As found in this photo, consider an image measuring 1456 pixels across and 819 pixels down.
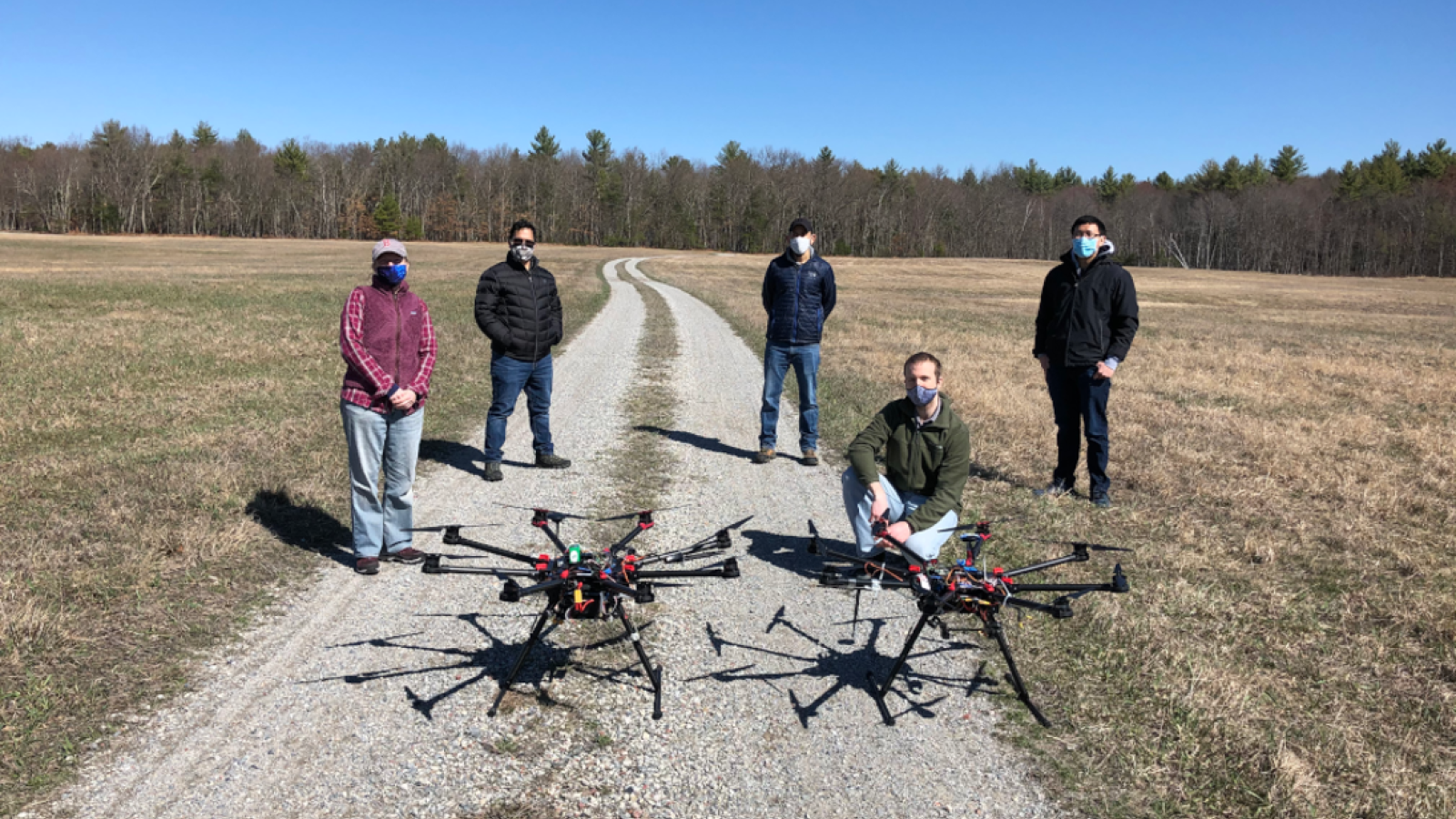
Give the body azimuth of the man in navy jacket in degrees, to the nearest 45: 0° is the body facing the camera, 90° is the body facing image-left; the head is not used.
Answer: approximately 0°

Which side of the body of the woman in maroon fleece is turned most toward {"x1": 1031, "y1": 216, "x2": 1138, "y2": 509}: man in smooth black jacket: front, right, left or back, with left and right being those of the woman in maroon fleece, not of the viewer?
left

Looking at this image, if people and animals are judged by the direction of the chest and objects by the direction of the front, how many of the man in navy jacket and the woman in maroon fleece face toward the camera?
2

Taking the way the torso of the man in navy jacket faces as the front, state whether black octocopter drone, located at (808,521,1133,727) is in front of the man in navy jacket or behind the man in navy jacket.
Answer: in front
